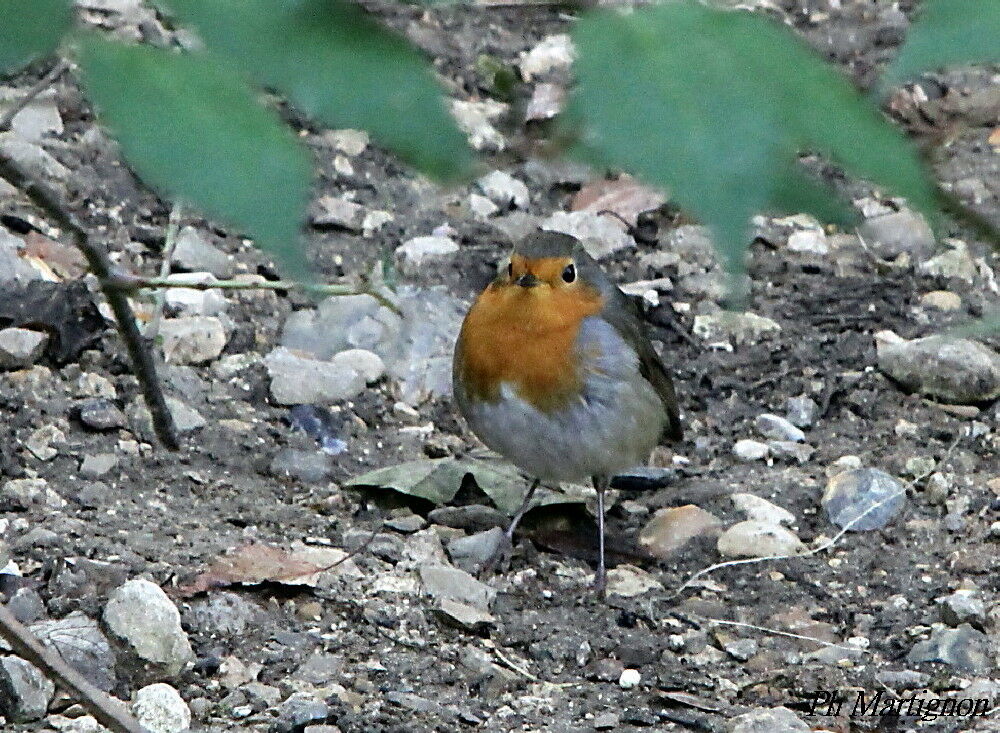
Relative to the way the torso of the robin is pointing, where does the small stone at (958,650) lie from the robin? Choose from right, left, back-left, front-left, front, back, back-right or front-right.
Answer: left

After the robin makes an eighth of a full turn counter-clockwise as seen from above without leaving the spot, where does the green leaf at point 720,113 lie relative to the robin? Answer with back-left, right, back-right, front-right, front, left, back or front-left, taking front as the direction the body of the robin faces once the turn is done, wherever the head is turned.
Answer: front

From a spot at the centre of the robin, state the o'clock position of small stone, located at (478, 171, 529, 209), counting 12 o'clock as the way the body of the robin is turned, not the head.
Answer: The small stone is roughly at 4 o'clock from the robin.

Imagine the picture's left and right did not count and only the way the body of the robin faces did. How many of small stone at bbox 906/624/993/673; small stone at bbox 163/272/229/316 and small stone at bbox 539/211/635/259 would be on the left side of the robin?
1

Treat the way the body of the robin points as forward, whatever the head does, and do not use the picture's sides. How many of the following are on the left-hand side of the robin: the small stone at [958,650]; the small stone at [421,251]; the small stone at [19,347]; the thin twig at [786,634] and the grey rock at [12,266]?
2

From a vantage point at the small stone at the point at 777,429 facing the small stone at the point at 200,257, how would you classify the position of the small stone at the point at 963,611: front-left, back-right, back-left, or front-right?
back-left

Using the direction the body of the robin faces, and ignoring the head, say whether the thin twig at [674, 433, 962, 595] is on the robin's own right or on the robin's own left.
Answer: on the robin's own left

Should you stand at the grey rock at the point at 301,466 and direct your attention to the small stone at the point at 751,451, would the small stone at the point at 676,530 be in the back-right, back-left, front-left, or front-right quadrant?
front-right

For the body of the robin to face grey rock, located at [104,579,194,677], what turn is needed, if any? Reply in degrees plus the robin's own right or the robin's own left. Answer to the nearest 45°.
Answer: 0° — it already faces it

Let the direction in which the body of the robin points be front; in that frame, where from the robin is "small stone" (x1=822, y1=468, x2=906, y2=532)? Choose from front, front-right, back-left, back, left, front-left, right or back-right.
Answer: back-left

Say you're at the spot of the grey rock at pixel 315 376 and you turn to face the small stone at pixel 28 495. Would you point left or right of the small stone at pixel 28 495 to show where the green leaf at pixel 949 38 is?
left

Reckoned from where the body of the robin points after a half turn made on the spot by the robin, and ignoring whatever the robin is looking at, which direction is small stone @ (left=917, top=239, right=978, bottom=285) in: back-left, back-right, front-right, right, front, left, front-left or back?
front

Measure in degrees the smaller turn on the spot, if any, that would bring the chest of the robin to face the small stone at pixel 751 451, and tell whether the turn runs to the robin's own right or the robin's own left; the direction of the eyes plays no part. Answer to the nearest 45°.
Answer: approximately 180°
